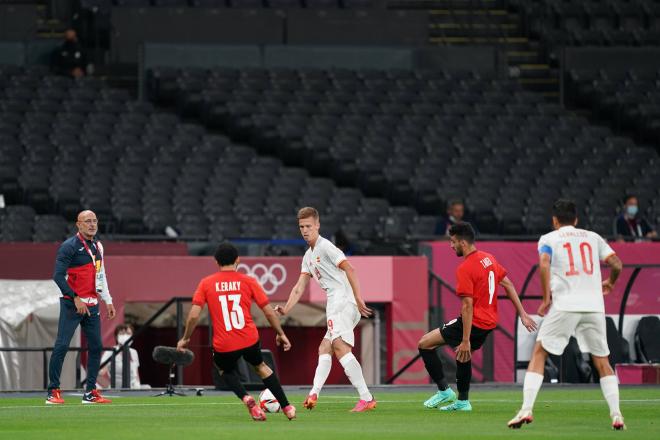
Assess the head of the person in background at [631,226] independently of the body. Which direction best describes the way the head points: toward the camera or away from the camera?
toward the camera

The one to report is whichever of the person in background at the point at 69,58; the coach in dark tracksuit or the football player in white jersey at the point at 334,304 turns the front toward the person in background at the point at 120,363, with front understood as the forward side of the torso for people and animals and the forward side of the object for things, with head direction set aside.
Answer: the person in background at the point at 69,58

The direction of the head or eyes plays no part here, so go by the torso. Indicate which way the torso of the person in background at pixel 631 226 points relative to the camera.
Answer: toward the camera

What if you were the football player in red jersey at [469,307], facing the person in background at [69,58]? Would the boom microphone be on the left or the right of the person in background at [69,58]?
left

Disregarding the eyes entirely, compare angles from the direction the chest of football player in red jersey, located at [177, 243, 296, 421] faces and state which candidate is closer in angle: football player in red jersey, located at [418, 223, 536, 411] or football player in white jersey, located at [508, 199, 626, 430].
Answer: the football player in red jersey

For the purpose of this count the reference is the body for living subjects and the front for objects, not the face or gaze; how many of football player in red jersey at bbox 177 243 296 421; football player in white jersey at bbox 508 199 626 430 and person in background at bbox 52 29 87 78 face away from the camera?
2

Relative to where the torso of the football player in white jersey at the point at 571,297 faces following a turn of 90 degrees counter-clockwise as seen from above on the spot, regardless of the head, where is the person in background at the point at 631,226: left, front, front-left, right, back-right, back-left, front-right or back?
right

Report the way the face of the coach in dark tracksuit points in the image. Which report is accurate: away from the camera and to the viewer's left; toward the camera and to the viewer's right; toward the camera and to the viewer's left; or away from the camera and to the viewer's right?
toward the camera and to the viewer's right

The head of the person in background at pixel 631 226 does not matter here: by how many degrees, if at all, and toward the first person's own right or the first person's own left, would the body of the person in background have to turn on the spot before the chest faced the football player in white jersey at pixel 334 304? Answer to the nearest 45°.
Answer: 0° — they already face them

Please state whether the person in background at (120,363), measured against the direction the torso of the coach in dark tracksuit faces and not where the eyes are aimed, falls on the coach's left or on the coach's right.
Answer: on the coach's left

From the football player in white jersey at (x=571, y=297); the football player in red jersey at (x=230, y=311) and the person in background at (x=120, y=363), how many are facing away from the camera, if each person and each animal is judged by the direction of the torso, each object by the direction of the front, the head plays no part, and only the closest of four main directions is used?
2

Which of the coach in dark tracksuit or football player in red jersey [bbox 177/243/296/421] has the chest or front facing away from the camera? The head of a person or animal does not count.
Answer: the football player in red jersey

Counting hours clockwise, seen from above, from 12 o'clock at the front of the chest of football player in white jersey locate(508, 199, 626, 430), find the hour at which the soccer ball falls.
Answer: The soccer ball is roughly at 10 o'clock from the football player in white jersey.

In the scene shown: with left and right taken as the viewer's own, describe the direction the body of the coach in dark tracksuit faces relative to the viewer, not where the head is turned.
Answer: facing the viewer and to the right of the viewer

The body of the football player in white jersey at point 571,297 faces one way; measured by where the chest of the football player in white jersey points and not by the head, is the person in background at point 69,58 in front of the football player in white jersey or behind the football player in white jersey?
in front

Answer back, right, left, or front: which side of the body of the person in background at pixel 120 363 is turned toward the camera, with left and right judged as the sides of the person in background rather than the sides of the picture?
front

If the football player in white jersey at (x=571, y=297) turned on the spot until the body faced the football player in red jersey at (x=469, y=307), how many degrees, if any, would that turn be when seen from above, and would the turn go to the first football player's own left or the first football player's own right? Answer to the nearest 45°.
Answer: approximately 45° to the first football player's own left
